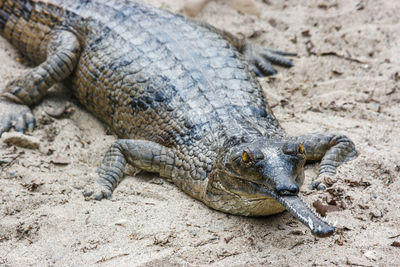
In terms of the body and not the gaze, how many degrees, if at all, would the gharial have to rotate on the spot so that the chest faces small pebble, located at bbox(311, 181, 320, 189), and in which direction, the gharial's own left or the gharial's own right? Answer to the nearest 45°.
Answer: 0° — it already faces it

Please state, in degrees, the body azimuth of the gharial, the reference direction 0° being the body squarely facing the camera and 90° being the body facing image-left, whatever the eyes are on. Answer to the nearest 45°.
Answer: approximately 315°
